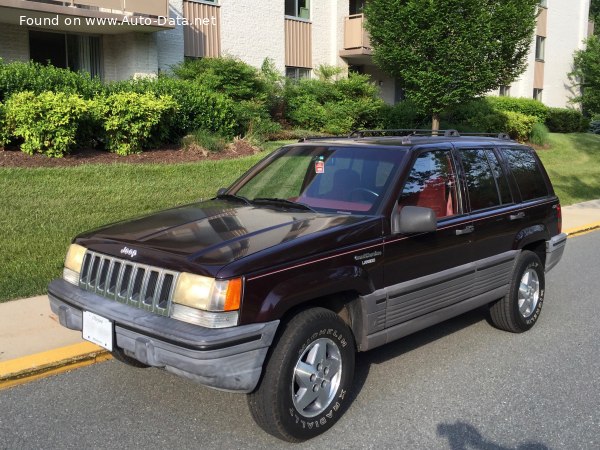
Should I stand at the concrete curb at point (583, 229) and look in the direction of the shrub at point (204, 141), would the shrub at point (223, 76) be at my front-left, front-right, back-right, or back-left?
front-right

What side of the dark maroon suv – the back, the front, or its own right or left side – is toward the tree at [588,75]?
back

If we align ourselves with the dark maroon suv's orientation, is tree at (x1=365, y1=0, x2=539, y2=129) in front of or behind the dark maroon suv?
behind

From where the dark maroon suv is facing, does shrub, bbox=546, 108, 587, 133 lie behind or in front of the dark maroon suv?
behind

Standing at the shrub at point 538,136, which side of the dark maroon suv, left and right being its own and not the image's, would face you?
back

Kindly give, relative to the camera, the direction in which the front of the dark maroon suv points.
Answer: facing the viewer and to the left of the viewer

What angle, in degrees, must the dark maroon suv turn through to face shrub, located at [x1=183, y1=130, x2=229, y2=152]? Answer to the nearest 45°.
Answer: approximately 135° to its right

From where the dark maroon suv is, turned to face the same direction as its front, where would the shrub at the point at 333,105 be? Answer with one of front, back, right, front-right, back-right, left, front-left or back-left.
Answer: back-right

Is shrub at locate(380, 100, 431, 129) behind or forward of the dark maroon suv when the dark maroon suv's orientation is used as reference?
behind

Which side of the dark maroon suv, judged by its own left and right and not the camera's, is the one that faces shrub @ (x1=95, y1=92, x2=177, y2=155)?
right

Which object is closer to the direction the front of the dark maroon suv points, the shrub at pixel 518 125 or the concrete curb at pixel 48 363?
the concrete curb
